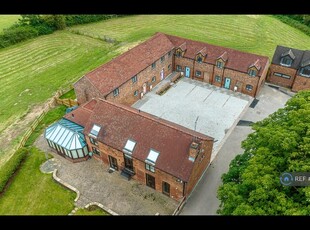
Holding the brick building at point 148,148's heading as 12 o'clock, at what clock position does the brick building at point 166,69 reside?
the brick building at point 166,69 is roughly at 5 o'clock from the brick building at point 148,148.

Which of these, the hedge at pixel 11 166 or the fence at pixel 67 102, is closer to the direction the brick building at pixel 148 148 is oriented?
the hedge

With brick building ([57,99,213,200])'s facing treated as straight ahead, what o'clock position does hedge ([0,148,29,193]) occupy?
The hedge is roughly at 2 o'clock from the brick building.

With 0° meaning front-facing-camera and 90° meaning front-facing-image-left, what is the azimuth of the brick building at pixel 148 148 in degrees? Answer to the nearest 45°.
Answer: approximately 45°

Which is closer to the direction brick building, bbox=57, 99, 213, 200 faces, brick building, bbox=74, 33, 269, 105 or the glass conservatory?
the glass conservatory

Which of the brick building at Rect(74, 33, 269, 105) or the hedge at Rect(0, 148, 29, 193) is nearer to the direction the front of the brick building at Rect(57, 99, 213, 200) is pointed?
the hedge

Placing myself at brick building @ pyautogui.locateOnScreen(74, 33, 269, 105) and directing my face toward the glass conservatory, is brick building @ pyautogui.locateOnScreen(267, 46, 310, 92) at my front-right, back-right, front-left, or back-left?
back-left

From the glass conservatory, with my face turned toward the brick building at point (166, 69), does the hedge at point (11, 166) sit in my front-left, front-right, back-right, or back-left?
back-left

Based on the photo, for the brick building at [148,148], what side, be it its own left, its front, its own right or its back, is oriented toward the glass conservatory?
right

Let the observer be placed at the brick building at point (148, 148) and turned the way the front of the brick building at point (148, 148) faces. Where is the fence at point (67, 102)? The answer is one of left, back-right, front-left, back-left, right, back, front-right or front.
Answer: right

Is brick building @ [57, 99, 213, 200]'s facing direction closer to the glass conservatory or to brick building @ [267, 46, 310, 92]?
the glass conservatory

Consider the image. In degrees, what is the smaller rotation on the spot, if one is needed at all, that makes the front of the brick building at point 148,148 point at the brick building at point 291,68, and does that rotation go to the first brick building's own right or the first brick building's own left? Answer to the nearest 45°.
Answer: approximately 180°
